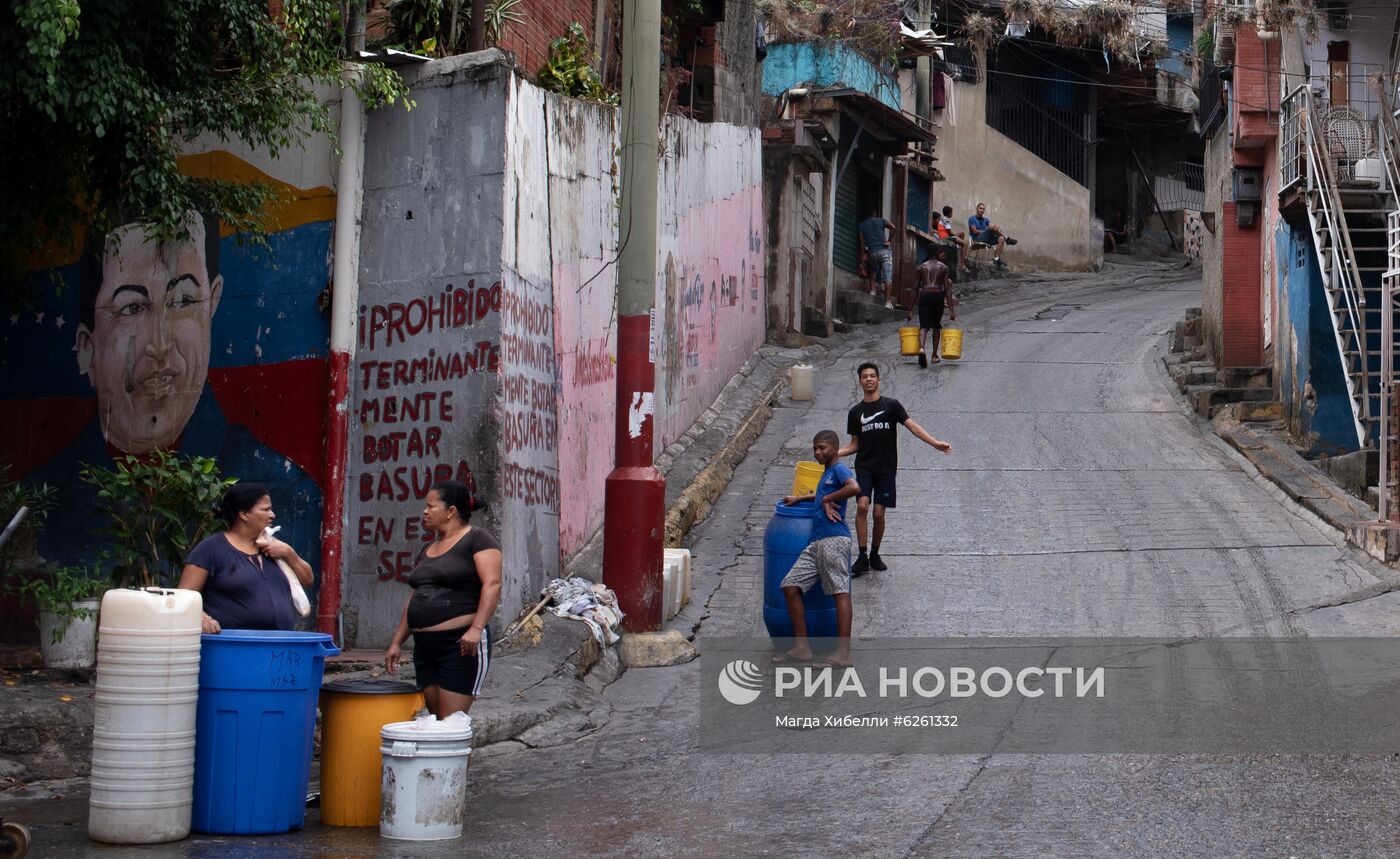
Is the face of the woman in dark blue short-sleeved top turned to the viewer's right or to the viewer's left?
to the viewer's right

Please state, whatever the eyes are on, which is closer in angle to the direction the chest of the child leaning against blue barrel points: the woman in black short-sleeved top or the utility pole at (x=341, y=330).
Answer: the woman in black short-sleeved top

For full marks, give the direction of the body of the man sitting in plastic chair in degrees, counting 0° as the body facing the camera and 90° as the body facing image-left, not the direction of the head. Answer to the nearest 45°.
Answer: approximately 315°

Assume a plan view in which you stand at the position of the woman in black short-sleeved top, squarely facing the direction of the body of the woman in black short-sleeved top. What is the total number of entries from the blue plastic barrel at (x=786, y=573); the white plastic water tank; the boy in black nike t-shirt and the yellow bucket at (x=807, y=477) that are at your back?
3

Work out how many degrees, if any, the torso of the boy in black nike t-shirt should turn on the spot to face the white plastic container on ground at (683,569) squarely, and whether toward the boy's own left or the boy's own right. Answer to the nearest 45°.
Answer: approximately 45° to the boy's own right
